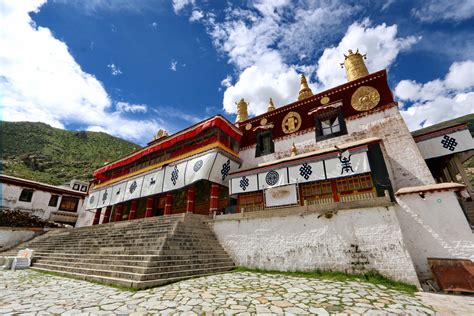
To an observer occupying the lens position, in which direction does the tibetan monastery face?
facing the viewer and to the left of the viewer
